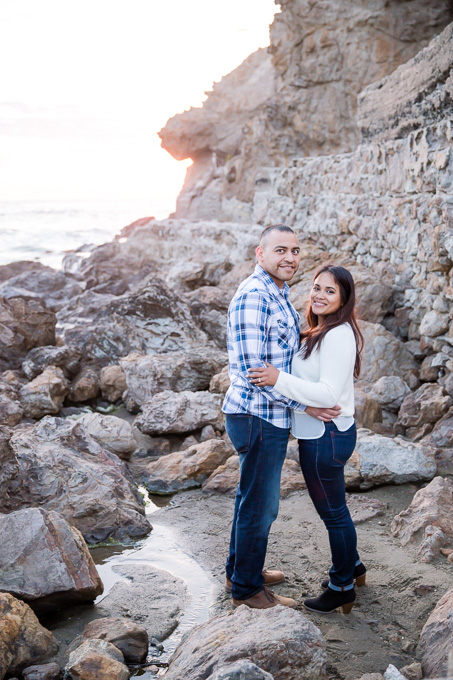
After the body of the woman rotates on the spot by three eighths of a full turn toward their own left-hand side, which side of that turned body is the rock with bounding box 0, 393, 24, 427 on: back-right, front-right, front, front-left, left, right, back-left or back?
back

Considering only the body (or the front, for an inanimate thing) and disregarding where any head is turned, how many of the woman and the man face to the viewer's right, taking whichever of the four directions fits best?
1

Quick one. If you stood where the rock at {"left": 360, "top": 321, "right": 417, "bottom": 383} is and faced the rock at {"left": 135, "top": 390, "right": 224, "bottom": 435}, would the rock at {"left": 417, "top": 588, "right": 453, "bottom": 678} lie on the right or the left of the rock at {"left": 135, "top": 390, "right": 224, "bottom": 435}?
left

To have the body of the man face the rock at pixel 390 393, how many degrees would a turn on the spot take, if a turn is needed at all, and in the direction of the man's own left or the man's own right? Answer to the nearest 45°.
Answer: approximately 90° to the man's own left

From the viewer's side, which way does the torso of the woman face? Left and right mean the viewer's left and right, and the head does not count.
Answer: facing to the left of the viewer

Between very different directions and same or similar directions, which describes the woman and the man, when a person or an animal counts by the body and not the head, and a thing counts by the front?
very different directions

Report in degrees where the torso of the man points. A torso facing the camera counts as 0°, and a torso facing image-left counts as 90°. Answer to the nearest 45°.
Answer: approximately 270°
